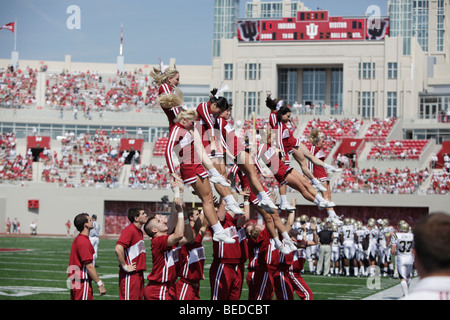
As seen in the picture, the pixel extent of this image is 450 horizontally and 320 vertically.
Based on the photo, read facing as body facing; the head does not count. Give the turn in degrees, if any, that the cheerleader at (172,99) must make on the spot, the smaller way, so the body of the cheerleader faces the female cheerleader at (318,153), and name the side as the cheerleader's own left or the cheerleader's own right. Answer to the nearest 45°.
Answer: approximately 45° to the cheerleader's own left

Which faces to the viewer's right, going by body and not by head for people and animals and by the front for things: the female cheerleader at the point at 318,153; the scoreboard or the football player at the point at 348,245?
the female cheerleader

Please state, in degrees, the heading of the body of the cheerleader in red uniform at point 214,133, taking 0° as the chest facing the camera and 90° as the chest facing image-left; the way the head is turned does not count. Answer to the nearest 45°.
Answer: approximately 270°

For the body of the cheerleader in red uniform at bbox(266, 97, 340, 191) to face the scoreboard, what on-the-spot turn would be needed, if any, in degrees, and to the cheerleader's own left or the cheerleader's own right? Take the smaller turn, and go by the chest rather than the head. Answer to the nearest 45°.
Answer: approximately 90° to the cheerleader's own left

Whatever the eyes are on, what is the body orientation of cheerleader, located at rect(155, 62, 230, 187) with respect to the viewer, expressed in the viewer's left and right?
facing to the right of the viewer

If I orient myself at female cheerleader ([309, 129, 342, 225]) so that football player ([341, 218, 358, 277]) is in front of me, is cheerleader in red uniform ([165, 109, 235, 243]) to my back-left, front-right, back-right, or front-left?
back-left

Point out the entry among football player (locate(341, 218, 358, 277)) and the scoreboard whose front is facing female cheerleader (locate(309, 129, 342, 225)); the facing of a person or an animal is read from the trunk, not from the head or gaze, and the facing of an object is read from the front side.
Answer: the scoreboard

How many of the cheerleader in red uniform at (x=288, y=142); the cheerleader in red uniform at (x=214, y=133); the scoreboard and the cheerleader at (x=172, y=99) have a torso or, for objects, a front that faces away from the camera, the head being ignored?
0

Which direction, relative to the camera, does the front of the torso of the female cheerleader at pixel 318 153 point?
to the viewer's right

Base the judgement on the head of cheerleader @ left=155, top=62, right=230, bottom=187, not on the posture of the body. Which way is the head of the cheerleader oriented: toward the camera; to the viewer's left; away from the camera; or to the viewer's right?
to the viewer's right

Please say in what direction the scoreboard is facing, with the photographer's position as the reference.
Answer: facing the viewer

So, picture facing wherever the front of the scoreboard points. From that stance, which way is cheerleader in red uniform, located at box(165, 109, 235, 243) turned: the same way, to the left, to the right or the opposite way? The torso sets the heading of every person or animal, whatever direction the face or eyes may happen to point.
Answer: to the left

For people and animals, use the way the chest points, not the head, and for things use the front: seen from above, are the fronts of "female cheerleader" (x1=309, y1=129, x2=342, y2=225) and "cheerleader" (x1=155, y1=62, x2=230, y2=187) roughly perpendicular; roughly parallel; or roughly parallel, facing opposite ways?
roughly parallel

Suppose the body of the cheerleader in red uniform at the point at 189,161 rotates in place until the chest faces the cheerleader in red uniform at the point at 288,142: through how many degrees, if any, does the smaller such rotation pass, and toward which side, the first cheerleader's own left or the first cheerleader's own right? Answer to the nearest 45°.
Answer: approximately 45° to the first cheerleader's own left

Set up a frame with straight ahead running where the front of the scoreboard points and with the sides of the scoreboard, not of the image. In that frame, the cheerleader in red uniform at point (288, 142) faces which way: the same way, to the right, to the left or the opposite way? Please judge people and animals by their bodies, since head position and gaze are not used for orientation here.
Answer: to the left

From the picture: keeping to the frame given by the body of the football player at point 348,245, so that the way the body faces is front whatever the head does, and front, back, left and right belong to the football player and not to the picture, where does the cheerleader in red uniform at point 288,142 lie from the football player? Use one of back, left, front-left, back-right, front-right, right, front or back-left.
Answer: back

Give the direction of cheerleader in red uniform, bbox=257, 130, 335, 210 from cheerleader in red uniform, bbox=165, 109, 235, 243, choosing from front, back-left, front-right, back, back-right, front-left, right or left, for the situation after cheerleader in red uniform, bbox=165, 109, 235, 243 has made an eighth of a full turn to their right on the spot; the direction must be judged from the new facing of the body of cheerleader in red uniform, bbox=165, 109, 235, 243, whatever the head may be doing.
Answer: left

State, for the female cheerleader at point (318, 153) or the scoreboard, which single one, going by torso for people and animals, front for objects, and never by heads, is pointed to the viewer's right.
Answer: the female cheerleader

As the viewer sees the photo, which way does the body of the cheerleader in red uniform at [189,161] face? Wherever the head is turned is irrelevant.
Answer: to the viewer's right
